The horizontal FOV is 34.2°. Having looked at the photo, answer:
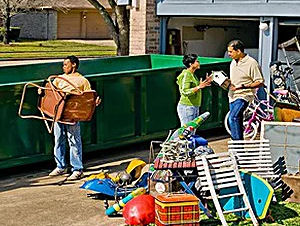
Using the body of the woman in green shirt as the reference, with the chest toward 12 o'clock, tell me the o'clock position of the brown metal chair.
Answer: The brown metal chair is roughly at 5 o'clock from the woman in green shirt.

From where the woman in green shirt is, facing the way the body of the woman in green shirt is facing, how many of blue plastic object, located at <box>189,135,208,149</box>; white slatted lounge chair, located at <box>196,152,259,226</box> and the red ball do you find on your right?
3

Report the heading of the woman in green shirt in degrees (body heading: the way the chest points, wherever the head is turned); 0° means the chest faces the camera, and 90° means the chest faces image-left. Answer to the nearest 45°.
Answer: approximately 270°

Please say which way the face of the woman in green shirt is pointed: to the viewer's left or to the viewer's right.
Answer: to the viewer's right

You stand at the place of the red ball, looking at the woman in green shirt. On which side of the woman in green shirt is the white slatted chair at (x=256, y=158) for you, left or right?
right

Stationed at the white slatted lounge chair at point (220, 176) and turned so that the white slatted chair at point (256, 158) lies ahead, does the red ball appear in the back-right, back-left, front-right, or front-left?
back-left

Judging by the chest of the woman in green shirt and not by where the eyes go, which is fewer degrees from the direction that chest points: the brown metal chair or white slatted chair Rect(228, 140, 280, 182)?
the white slatted chair

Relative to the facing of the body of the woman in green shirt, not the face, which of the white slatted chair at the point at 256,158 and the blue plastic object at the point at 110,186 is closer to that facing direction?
the white slatted chair

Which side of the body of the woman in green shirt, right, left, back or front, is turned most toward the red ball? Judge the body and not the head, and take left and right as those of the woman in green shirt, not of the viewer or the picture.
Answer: right

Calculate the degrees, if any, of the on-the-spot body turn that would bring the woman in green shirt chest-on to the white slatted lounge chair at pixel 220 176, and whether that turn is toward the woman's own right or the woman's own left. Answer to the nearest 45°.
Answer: approximately 90° to the woman's own right

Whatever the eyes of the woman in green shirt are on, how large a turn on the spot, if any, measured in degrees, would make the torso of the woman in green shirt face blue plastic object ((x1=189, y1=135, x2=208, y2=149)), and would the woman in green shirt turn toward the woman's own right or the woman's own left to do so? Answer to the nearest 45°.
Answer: approximately 90° to the woman's own right
